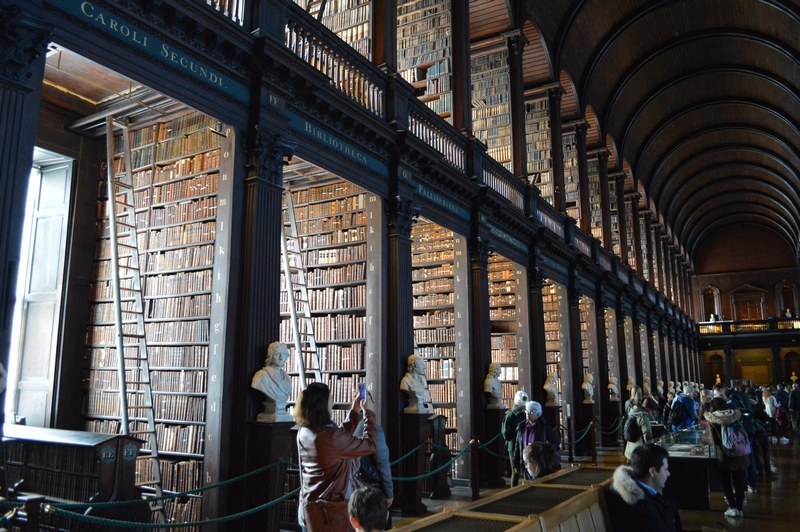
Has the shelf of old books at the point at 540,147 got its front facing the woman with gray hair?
yes

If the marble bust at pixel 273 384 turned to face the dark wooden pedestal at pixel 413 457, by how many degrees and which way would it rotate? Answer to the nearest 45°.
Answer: approximately 90° to its left

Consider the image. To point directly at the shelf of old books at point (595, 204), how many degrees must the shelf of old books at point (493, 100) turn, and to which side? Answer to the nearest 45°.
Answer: approximately 135° to its left
